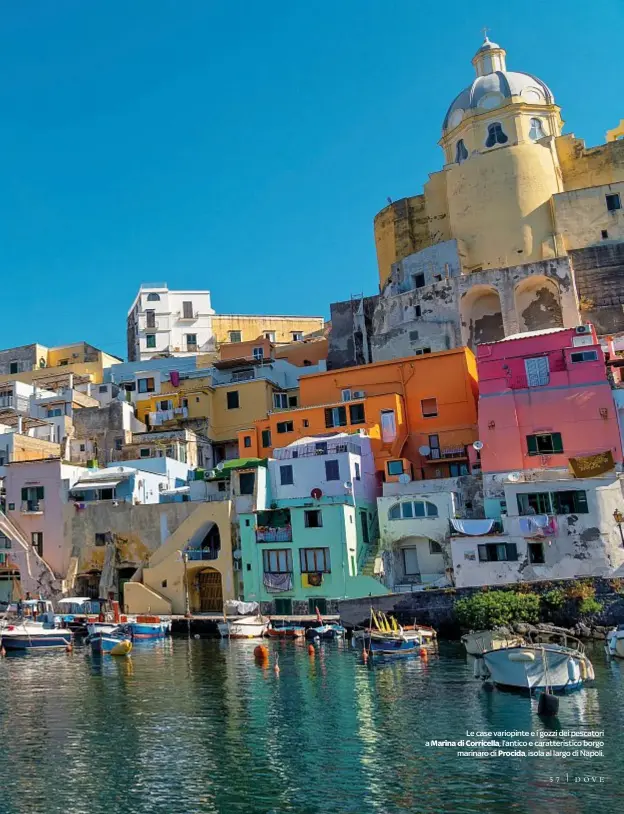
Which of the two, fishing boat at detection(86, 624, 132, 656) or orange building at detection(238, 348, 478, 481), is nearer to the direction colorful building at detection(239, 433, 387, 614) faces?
the fishing boat

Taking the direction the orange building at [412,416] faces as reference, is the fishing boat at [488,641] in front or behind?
in front

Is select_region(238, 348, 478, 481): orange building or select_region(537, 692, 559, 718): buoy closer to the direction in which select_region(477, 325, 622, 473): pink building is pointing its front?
the buoy

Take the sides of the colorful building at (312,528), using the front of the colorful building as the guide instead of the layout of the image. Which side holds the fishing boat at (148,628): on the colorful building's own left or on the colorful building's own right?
on the colorful building's own right

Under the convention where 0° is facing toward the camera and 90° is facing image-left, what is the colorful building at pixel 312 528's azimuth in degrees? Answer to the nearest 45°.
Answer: approximately 0°

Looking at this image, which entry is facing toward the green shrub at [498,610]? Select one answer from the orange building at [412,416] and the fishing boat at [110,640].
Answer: the orange building
